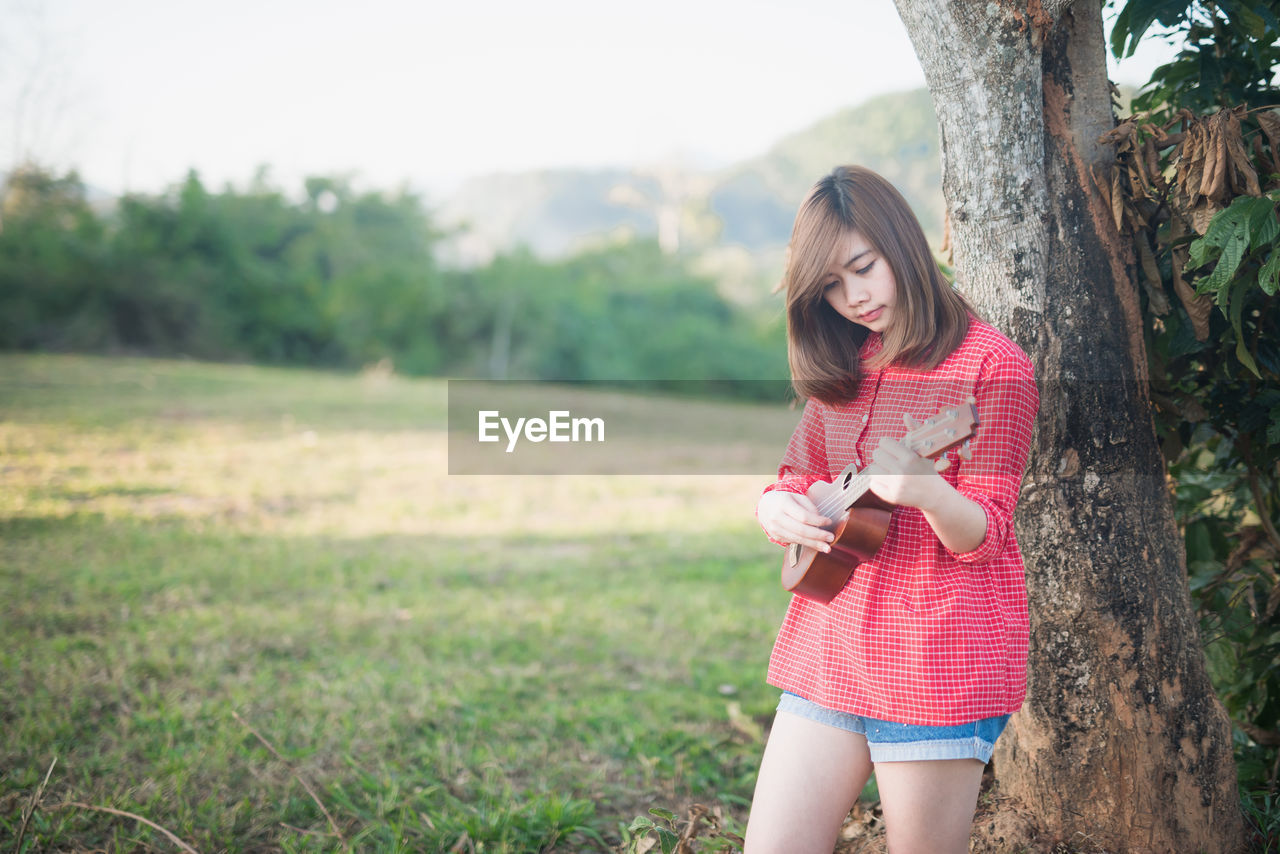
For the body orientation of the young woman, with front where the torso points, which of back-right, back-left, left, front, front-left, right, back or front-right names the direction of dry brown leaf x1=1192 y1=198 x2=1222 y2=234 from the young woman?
back

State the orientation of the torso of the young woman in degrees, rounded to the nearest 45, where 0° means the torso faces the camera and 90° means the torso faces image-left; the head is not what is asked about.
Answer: approximately 45°
